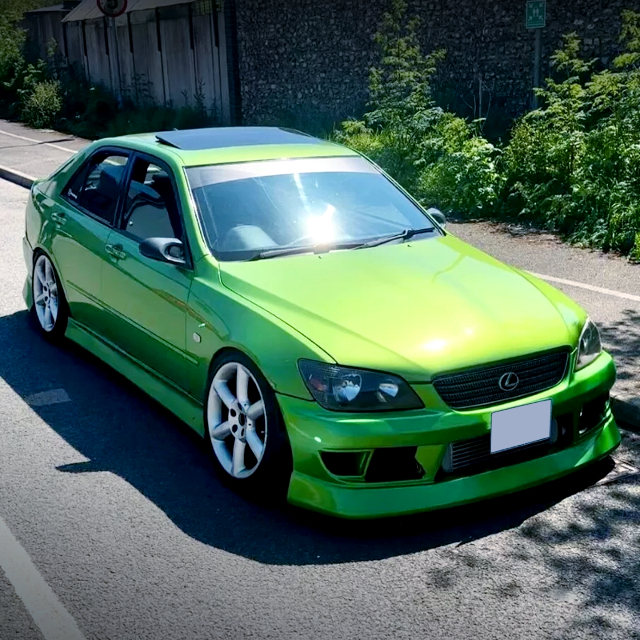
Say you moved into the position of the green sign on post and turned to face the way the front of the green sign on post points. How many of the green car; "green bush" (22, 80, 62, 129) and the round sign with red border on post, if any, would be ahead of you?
1

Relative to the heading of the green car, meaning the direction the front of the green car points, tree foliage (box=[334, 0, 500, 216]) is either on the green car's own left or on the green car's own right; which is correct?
on the green car's own left

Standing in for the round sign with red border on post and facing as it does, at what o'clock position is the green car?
The green car is roughly at 12 o'clock from the round sign with red border on post.

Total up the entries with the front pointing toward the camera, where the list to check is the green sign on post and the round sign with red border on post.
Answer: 2

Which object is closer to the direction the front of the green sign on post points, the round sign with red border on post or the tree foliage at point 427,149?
the tree foliage

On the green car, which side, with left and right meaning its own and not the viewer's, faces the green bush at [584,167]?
left

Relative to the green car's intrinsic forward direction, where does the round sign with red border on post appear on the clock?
The round sign with red border on post is roughly at 7 o'clock from the green car.

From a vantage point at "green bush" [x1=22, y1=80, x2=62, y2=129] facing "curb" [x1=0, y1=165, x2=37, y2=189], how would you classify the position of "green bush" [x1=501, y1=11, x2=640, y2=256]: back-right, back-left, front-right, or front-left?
front-left

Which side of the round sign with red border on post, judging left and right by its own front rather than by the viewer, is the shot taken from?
front

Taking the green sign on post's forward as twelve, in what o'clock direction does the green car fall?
The green car is roughly at 12 o'clock from the green sign on post.

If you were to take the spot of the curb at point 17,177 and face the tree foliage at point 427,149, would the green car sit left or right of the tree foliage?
right

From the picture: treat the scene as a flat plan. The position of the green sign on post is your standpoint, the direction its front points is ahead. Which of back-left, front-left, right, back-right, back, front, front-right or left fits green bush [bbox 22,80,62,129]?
back-right
